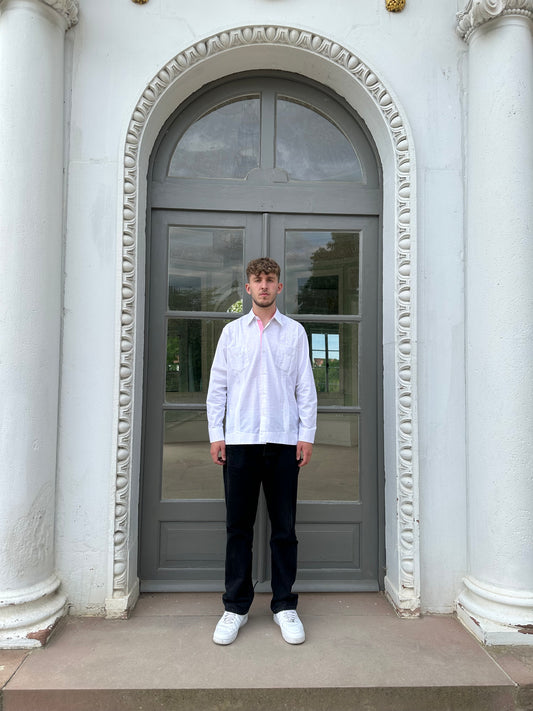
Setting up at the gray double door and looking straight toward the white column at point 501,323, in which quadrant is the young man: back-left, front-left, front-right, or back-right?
front-right

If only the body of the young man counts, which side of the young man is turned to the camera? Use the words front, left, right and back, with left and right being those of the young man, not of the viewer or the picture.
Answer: front

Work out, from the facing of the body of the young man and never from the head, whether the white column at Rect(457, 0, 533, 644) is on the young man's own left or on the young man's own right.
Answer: on the young man's own left

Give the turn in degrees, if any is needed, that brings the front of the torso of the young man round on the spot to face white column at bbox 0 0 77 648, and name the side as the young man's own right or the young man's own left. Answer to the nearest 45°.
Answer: approximately 90° to the young man's own right

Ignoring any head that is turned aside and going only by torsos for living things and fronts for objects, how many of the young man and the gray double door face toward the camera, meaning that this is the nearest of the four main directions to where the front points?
2

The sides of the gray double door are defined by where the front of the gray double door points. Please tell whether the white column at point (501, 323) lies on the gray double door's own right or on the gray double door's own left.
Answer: on the gray double door's own left
